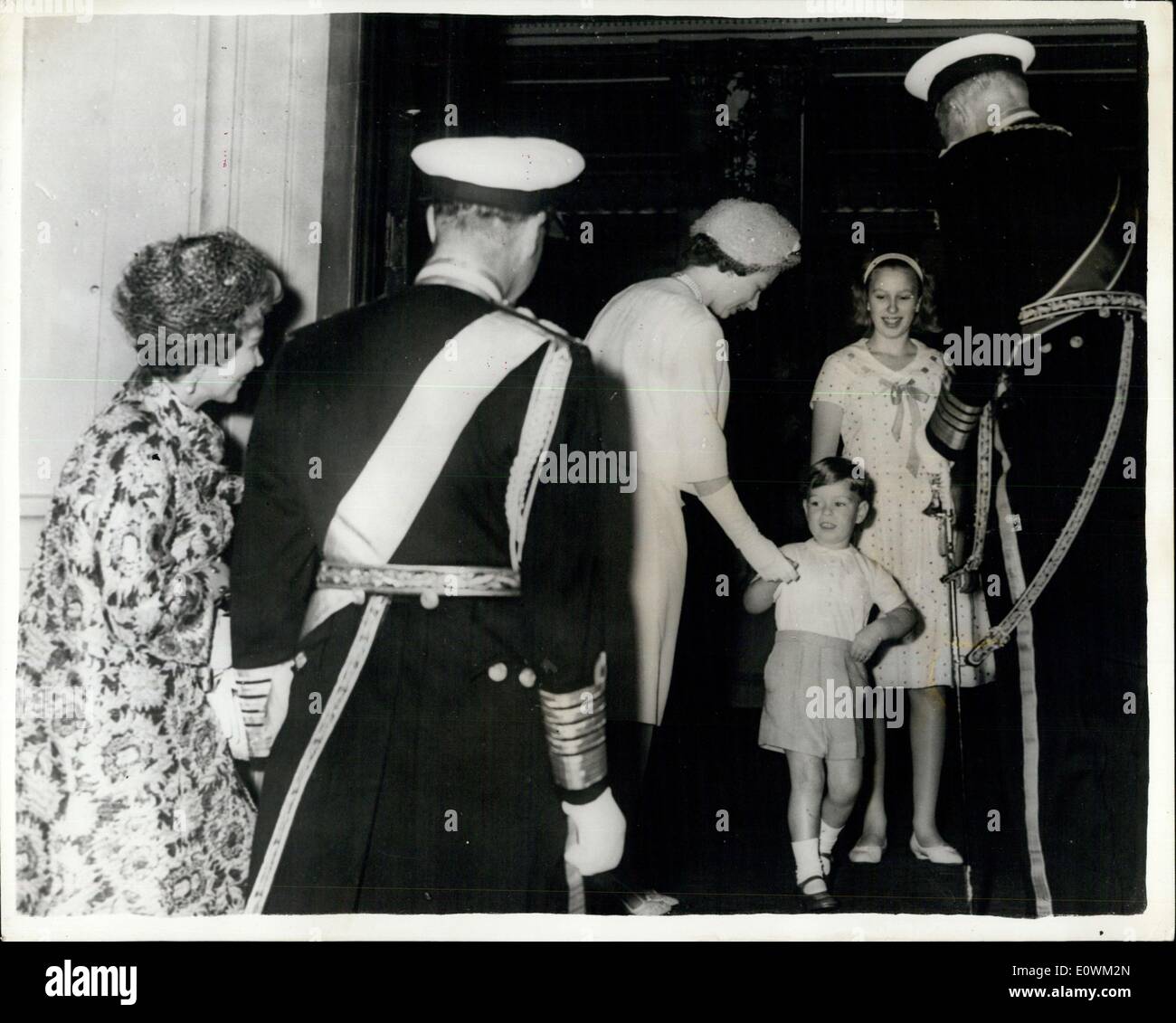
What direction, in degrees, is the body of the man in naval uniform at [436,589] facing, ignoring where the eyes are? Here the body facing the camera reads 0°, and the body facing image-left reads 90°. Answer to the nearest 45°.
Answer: approximately 180°

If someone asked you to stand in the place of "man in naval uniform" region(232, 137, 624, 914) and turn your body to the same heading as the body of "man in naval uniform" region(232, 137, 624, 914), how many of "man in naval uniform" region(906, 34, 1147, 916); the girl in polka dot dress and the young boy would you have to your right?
3

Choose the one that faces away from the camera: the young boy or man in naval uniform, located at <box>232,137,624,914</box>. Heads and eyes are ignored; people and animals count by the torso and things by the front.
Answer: the man in naval uniform

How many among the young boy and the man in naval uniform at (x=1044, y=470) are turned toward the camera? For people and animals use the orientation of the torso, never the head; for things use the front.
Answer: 1

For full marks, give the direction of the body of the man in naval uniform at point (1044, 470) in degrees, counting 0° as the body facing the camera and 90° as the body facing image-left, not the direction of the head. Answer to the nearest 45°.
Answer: approximately 135°

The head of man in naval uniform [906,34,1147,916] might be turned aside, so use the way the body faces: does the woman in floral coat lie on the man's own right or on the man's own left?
on the man's own left

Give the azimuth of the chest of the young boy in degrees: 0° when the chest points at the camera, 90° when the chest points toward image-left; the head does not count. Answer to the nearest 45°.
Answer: approximately 0°

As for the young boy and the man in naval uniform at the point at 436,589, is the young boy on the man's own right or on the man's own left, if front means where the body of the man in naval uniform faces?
on the man's own right

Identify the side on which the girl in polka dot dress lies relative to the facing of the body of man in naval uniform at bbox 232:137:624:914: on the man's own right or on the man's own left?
on the man's own right

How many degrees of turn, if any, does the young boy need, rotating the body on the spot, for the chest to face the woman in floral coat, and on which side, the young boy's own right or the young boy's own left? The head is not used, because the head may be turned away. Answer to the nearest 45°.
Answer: approximately 90° to the young boy's own right
